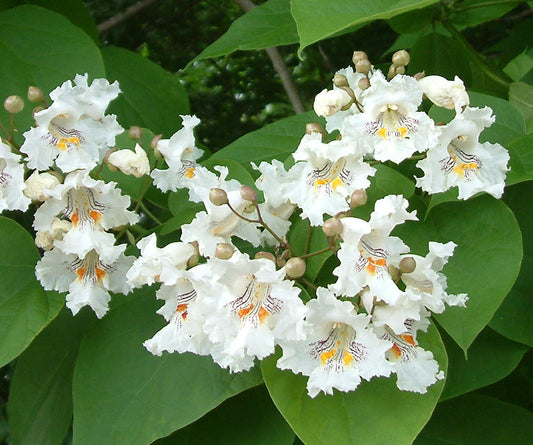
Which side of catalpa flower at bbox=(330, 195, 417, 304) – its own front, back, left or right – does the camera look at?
front

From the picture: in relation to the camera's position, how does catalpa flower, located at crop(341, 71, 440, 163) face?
facing the viewer

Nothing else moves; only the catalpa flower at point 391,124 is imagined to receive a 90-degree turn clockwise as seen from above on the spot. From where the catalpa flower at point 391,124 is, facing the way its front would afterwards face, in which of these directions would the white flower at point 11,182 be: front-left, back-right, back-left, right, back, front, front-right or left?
front

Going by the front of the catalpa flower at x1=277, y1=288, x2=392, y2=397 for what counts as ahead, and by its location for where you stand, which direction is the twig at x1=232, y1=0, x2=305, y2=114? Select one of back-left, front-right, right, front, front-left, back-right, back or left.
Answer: back

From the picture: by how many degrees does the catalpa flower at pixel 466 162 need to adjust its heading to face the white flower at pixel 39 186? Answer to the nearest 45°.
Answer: approximately 90° to its right

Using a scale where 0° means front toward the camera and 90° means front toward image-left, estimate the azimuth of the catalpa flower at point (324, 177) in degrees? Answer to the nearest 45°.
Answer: approximately 0°

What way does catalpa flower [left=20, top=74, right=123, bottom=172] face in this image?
toward the camera

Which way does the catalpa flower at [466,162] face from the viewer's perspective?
toward the camera
